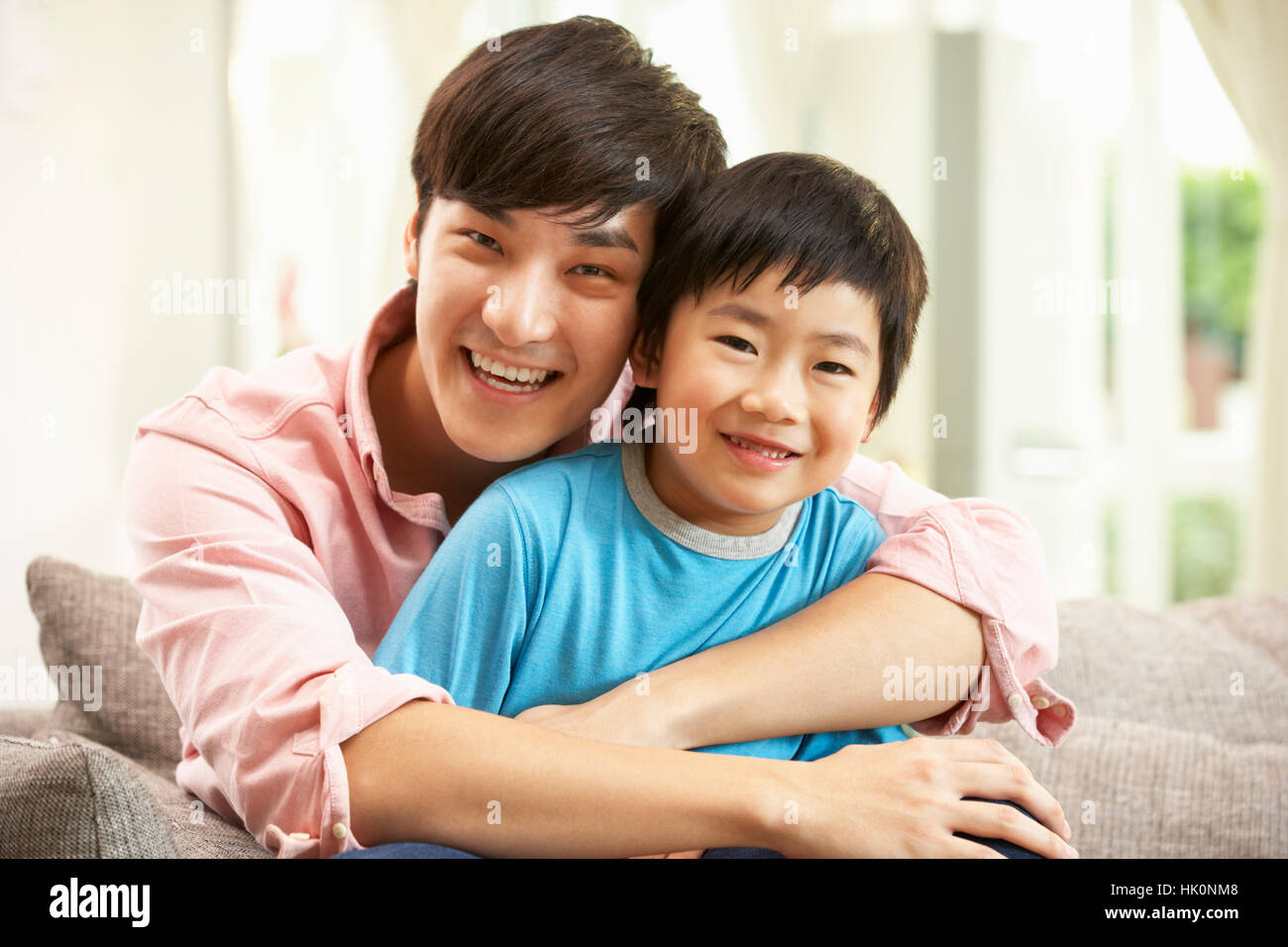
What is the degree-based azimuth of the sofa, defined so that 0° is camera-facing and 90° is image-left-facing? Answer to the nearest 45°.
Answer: approximately 0°
